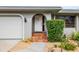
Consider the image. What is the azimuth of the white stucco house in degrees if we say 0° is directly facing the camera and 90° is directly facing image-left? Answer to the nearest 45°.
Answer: approximately 0°
